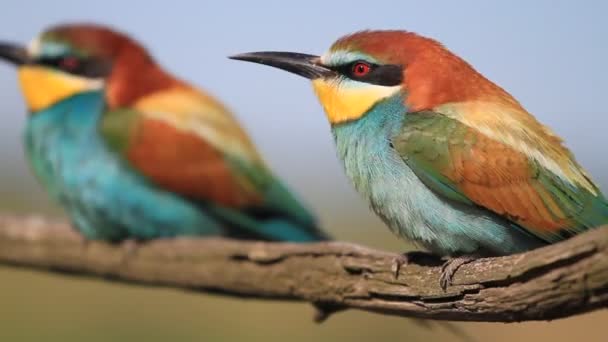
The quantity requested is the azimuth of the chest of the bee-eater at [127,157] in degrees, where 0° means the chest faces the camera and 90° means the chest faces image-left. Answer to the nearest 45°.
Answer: approximately 90°

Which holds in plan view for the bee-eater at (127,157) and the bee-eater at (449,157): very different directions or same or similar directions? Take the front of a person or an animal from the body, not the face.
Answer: same or similar directions

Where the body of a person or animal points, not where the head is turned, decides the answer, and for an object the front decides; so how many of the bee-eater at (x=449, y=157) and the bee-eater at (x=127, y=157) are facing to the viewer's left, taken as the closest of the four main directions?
2

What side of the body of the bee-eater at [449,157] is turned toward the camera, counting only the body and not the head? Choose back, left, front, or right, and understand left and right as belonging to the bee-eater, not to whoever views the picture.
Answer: left

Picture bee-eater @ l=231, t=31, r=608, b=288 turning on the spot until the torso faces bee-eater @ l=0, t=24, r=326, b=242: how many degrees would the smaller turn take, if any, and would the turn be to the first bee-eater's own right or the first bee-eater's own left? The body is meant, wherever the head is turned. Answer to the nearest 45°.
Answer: approximately 45° to the first bee-eater's own right

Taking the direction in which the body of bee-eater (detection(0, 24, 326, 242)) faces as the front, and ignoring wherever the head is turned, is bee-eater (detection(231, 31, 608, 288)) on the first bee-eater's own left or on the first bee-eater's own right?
on the first bee-eater's own left
